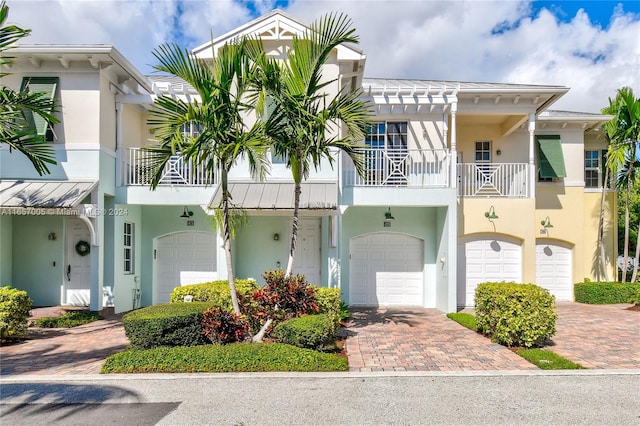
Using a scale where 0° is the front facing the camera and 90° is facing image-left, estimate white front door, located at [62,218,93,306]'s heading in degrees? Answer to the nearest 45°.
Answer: approximately 0°

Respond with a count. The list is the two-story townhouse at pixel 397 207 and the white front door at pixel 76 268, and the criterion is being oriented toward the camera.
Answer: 2

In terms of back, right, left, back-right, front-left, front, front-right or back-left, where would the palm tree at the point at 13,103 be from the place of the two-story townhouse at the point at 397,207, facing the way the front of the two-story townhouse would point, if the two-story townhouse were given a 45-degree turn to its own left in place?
right

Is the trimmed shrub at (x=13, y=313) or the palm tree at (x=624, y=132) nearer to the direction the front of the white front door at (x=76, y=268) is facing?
the trimmed shrub

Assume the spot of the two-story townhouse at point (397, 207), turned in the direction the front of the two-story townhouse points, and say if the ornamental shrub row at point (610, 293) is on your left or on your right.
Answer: on your left

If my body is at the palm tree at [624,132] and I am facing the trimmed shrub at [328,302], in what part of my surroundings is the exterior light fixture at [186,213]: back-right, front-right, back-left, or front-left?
front-right

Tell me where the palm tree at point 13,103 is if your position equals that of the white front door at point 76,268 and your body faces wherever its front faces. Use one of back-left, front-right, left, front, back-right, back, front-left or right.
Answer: front

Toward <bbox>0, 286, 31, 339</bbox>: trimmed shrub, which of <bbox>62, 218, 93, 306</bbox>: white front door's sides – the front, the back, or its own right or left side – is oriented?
front

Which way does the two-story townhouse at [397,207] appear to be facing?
toward the camera

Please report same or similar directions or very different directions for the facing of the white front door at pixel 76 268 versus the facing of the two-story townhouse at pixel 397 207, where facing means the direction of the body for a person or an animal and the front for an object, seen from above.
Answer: same or similar directions

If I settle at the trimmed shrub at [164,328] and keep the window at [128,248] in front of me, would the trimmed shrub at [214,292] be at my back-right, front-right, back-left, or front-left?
front-right

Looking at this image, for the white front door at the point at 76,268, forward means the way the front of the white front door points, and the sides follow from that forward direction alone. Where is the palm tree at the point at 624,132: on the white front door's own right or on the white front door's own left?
on the white front door's own left

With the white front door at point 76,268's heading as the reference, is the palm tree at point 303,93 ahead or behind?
ahead

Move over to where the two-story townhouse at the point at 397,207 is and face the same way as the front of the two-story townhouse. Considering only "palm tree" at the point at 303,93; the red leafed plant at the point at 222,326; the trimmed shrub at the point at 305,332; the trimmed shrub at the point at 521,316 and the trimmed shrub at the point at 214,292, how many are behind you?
0
